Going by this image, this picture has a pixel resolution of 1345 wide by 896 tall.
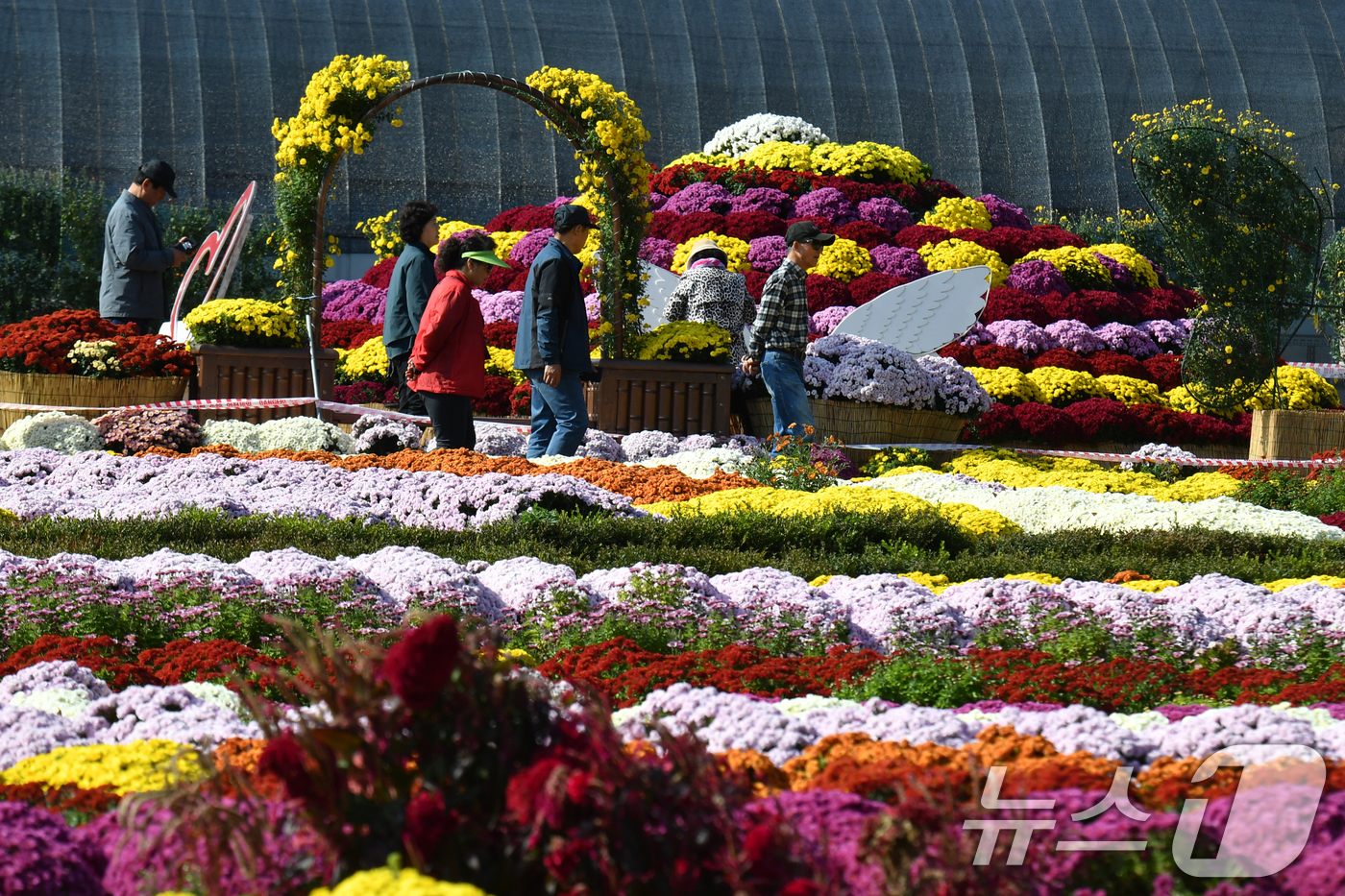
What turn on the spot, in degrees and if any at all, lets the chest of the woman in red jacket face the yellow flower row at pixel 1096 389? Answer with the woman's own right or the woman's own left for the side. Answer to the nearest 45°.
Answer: approximately 45° to the woman's own left

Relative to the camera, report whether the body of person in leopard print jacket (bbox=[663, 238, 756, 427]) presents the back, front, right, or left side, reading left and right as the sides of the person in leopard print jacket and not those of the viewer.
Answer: back

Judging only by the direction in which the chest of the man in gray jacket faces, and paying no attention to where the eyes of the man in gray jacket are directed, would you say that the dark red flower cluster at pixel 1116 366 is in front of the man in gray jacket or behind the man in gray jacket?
in front

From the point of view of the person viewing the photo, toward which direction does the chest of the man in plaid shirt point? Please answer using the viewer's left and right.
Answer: facing to the right of the viewer

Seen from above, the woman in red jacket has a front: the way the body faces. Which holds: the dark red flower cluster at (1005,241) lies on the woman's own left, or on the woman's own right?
on the woman's own left

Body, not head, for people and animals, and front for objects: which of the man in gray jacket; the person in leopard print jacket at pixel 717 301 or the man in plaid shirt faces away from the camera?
the person in leopard print jacket

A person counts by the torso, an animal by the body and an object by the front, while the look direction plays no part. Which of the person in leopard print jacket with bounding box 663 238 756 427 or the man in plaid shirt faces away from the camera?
the person in leopard print jacket

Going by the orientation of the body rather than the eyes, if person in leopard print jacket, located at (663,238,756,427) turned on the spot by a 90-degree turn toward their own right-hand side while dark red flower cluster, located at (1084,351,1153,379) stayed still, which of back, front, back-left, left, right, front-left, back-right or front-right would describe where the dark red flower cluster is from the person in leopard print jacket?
front-left

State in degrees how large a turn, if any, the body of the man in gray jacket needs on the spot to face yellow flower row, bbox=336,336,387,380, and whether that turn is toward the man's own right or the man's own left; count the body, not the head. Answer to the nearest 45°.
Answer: approximately 45° to the man's own left

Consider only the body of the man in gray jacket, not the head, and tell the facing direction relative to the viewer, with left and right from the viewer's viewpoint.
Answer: facing to the right of the viewer

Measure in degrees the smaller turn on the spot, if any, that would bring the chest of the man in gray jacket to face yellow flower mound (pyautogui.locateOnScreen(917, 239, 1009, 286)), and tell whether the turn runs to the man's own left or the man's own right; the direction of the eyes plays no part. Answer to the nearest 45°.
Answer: approximately 45° to the man's own left
